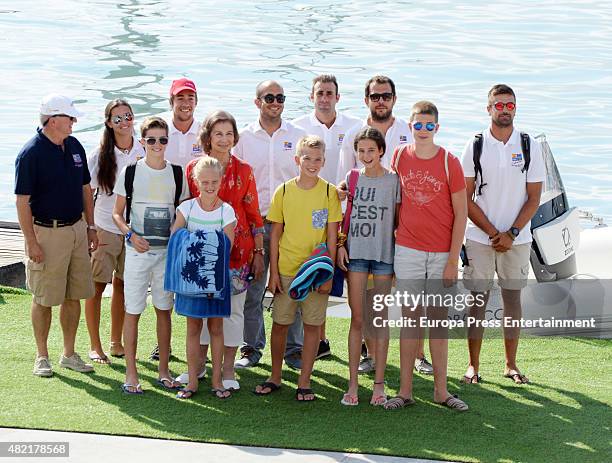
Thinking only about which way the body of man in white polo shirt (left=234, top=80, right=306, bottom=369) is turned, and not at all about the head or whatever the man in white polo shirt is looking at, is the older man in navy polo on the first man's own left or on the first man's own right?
on the first man's own right

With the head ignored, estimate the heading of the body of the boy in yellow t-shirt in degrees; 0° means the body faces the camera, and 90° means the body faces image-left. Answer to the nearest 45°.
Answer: approximately 0°

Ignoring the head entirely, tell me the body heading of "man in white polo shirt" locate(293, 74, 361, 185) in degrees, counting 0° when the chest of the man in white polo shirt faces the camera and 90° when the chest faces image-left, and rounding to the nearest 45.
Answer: approximately 0°

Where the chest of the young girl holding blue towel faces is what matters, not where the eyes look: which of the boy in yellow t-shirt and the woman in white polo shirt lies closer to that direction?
the boy in yellow t-shirt

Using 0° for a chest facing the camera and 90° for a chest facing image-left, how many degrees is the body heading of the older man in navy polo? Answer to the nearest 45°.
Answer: approximately 315°
